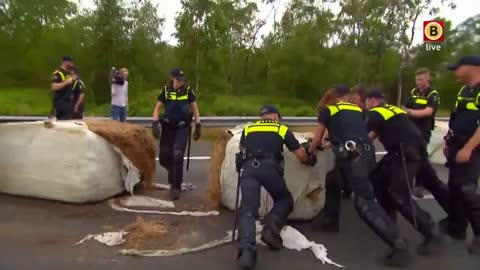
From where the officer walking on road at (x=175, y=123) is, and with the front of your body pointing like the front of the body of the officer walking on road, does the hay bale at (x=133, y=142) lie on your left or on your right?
on your right

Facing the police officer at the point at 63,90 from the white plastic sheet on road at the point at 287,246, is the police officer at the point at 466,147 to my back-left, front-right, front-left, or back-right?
back-right

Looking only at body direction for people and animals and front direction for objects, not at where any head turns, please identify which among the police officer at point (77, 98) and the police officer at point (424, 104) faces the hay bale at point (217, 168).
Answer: the police officer at point (424, 104)

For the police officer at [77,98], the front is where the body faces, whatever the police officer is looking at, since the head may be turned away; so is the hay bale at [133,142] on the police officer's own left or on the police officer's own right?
on the police officer's own left

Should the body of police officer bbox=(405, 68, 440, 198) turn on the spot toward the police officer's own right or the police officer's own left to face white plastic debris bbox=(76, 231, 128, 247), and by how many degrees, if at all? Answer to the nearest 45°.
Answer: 0° — they already face it

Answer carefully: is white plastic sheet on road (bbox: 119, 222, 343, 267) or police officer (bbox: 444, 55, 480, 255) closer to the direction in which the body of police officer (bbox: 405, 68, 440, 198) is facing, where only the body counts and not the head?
the white plastic sheet on road

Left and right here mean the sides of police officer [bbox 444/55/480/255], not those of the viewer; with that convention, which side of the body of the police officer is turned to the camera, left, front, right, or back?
left

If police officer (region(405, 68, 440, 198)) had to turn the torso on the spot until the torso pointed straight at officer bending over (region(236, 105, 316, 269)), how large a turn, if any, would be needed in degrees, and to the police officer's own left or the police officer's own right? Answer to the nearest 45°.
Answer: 0° — they already face them

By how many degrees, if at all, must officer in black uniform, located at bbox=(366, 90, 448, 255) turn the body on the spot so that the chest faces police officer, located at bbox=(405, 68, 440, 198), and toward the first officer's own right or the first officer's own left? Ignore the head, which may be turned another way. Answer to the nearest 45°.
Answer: approximately 45° to the first officer's own right

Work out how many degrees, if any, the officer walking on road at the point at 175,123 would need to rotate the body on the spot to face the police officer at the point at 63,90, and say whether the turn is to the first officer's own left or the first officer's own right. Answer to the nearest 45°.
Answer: approximately 135° to the first officer's own right

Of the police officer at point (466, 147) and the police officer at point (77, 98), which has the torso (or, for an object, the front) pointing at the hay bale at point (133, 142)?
the police officer at point (466, 147)

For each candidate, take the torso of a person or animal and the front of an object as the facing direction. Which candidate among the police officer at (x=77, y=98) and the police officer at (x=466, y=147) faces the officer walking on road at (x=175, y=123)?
the police officer at (x=466, y=147)
